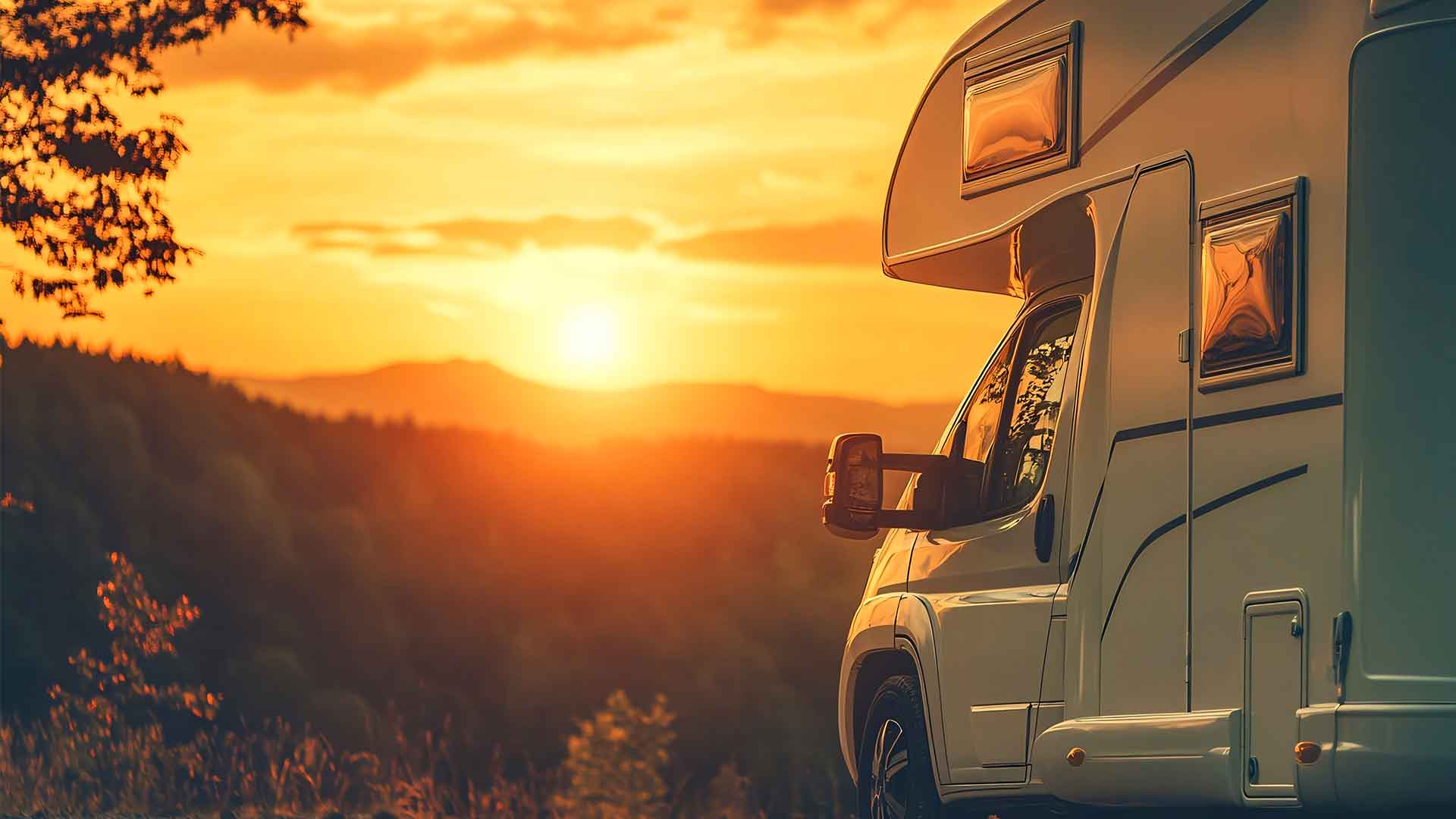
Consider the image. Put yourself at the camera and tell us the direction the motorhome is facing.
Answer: facing away from the viewer and to the left of the viewer
